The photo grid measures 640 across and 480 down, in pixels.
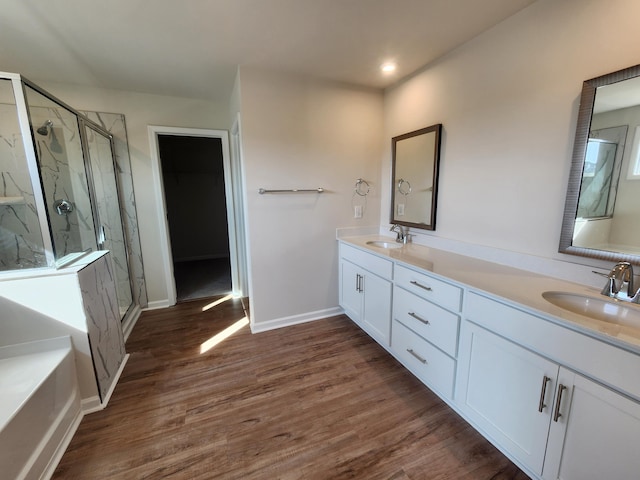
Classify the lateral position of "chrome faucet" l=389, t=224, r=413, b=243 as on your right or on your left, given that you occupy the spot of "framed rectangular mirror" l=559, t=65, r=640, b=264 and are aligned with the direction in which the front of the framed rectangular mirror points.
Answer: on your right

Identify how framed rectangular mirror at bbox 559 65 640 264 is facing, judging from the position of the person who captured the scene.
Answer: facing the viewer and to the left of the viewer

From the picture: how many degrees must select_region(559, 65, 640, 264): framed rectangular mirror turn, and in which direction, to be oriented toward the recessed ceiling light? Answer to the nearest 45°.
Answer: approximately 45° to its right

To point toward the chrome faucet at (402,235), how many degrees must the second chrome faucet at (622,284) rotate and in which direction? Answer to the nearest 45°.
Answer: approximately 45° to its right

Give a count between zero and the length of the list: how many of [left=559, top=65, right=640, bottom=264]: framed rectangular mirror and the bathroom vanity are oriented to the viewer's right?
0

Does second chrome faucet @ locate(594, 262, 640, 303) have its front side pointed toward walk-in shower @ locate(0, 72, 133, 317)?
yes

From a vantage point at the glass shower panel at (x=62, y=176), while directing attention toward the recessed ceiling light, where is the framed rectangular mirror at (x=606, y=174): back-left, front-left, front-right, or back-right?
front-right

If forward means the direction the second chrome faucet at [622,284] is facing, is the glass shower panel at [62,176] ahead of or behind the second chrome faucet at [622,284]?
ahead

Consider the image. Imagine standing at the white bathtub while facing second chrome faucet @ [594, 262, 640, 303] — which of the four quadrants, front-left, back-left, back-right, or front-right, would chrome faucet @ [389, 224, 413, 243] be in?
front-left

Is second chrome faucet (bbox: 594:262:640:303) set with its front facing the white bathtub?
yes

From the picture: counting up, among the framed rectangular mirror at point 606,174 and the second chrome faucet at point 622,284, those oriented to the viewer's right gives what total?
0

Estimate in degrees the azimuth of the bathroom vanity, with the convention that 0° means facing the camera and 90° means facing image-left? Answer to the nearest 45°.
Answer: approximately 45°

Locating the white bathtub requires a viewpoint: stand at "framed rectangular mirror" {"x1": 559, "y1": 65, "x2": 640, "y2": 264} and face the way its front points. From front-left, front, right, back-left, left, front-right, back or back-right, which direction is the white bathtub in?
front
